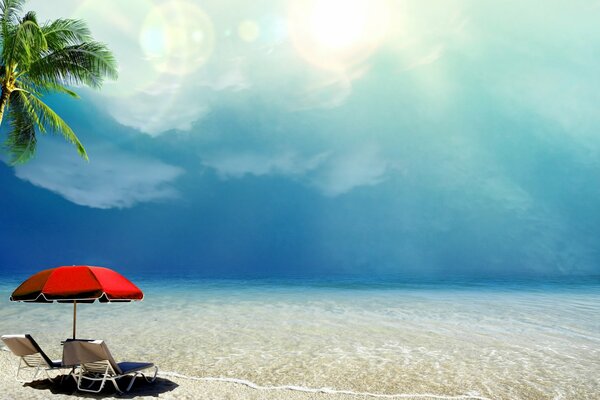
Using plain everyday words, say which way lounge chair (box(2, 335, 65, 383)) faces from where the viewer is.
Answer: facing away from the viewer and to the right of the viewer

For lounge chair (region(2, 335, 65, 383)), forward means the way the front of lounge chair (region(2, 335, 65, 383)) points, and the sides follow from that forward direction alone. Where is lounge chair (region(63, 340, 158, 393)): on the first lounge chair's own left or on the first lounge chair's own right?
on the first lounge chair's own right

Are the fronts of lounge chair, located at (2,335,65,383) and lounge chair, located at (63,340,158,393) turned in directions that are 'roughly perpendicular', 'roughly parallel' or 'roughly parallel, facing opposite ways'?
roughly parallel

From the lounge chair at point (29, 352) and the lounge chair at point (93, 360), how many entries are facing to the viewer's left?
0

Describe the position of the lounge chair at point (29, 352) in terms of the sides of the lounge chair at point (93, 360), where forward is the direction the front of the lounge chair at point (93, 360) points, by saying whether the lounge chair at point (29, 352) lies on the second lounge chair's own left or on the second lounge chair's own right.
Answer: on the second lounge chair's own left

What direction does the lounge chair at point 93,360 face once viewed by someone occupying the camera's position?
facing away from the viewer and to the right of the viewer
